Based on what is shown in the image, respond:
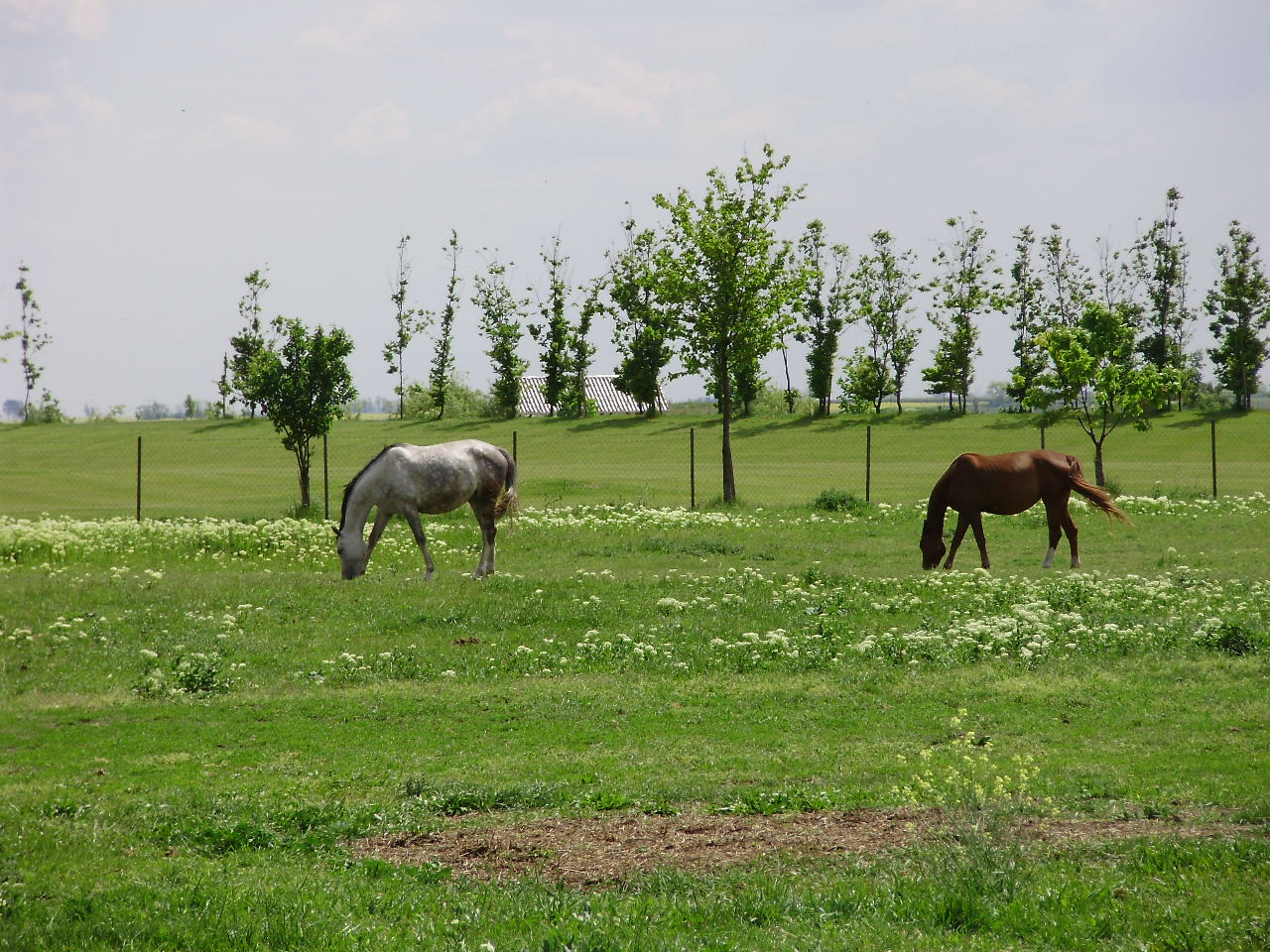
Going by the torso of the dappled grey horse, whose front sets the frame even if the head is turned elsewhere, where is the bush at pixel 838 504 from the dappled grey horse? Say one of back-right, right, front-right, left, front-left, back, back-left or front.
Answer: back-right

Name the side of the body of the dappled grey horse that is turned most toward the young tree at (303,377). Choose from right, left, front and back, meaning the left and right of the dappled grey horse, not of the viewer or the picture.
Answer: right

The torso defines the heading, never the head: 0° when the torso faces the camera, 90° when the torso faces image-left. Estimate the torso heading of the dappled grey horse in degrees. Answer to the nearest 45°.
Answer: approximately 90°

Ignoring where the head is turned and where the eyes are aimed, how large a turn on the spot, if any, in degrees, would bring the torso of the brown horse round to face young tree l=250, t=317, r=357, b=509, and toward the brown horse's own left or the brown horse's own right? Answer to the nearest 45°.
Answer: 0° — it already faces it

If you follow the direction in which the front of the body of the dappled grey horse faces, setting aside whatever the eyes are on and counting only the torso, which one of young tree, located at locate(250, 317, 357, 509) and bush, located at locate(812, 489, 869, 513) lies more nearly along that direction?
the young tree

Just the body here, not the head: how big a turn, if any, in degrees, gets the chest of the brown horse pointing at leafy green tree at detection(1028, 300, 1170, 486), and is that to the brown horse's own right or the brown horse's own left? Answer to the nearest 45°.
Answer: approximately 90° to the brown horse's own right

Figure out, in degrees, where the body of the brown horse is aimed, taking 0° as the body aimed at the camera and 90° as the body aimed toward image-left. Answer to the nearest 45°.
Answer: approximately 90°

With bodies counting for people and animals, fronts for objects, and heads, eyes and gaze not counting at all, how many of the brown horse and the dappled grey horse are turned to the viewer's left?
2

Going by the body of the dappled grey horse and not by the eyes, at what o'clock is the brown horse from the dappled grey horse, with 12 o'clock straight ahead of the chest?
The brown horse is roughly at 6 o'clock from the dappled grey horse.

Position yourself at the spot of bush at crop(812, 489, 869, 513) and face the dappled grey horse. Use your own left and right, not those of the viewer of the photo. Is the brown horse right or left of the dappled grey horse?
left
